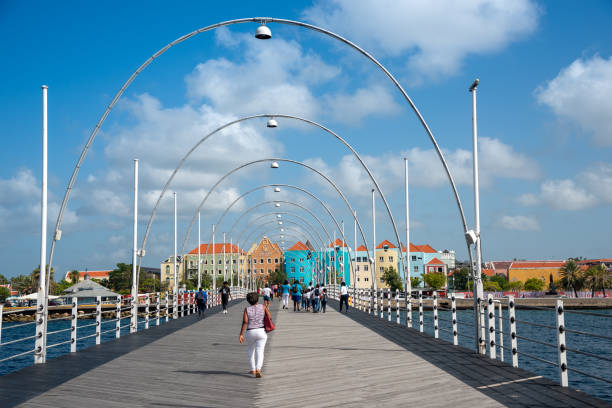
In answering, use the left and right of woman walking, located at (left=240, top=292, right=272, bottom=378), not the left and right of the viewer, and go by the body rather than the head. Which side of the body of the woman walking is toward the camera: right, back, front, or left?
back
